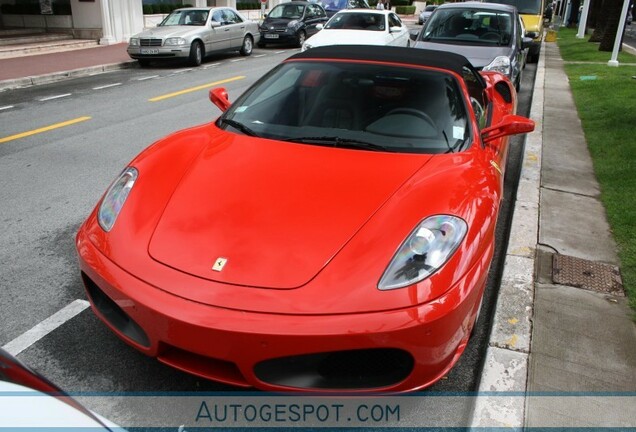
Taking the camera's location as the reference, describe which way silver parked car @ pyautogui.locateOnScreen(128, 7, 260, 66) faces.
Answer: facing the viewer and to the left of the viewer

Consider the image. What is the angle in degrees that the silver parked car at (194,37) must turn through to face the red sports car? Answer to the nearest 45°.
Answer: approximately 45° to its left

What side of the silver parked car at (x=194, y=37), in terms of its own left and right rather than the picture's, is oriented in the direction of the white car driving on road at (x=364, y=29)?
left

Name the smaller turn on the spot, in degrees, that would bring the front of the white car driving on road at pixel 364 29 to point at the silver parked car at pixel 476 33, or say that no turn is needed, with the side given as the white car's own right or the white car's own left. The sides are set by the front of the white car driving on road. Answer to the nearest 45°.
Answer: approximately 90° to the white car's own left

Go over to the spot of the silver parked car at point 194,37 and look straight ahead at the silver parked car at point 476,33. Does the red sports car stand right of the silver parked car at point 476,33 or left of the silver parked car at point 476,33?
right

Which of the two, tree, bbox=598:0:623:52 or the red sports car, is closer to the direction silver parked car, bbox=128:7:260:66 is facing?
the red sports car

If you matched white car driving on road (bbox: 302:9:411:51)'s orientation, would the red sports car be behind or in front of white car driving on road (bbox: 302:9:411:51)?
in front

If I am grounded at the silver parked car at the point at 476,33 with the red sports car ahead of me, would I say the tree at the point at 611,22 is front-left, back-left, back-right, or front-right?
back-left

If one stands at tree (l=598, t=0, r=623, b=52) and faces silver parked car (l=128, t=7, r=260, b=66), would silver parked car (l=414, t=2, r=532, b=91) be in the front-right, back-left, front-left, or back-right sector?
front-left

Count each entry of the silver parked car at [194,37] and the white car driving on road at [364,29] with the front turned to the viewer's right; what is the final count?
0

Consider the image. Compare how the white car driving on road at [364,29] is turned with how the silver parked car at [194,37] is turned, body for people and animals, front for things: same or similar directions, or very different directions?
same or similar directions

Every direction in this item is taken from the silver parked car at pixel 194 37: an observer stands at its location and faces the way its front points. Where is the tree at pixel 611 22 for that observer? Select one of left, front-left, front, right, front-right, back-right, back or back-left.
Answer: back-left

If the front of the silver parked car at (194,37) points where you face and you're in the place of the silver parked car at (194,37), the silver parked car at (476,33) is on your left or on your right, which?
on your left
